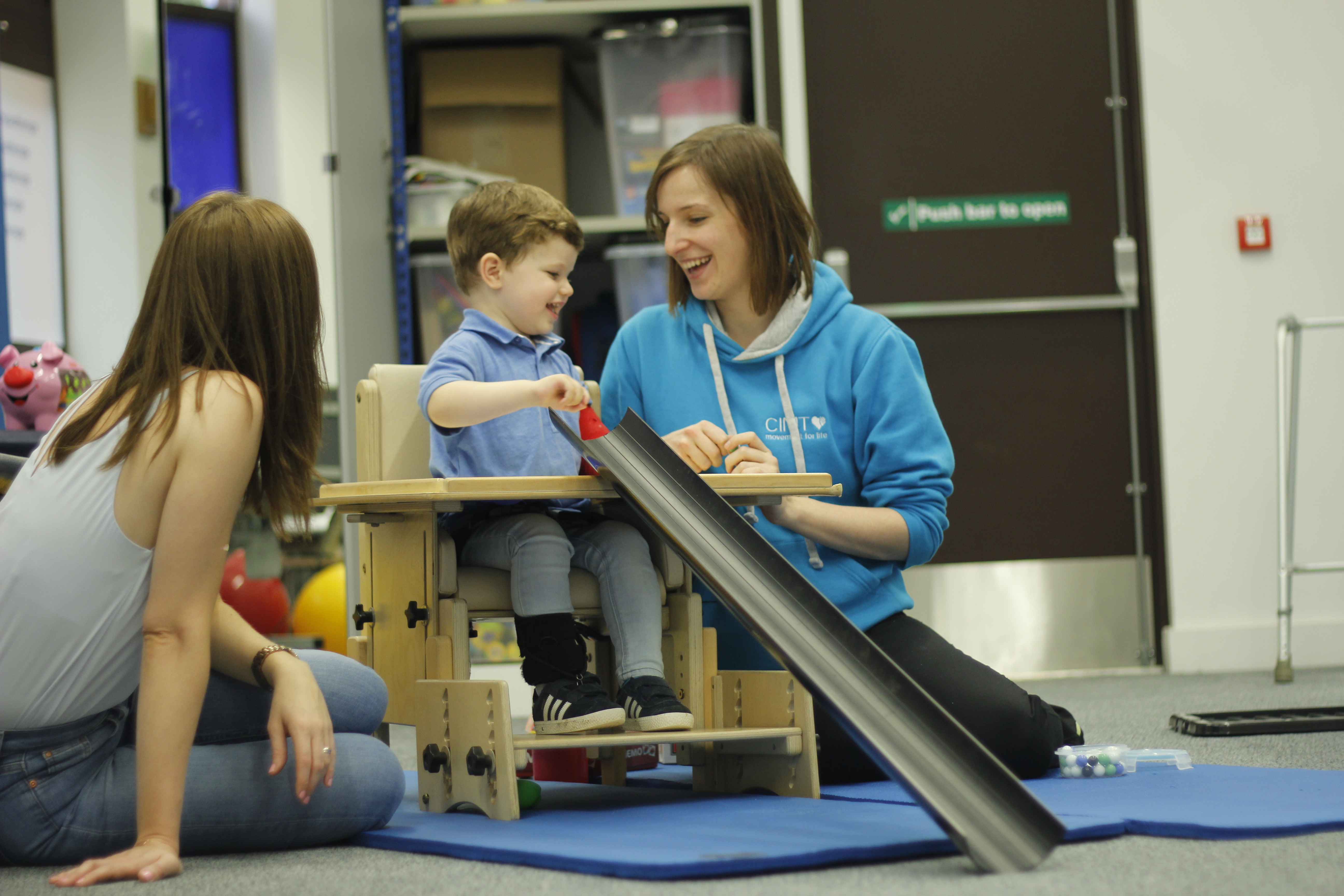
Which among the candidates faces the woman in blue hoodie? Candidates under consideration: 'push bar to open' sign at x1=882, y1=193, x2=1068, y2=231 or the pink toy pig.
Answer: the 'push bar to open' sign

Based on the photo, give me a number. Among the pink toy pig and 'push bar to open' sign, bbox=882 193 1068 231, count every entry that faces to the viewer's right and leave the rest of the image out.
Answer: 0

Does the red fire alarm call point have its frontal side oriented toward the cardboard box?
no

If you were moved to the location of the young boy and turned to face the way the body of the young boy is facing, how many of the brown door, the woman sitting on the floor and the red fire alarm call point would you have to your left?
2

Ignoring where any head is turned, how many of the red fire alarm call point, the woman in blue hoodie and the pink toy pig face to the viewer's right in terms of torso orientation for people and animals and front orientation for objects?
0

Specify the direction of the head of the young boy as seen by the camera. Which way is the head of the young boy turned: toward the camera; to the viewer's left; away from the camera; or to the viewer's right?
to the viewer's right

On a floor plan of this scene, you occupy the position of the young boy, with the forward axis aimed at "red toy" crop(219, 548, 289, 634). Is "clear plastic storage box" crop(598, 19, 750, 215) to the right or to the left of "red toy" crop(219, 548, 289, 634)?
right

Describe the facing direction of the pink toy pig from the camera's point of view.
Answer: facing the viewer and to the left of the viewer

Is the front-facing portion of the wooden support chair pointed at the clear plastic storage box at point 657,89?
no

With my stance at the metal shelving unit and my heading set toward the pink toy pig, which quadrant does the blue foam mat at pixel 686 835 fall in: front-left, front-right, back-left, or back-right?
front-left

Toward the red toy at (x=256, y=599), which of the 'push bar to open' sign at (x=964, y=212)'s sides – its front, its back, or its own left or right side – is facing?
right

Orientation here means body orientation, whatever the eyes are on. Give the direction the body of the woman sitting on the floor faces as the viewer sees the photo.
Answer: to the viewer's right

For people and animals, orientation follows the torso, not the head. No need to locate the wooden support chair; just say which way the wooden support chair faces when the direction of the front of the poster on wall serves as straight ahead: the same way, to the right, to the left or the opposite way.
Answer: the same way

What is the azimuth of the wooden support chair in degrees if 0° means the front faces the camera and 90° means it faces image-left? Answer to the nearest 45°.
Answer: approximately 315°
